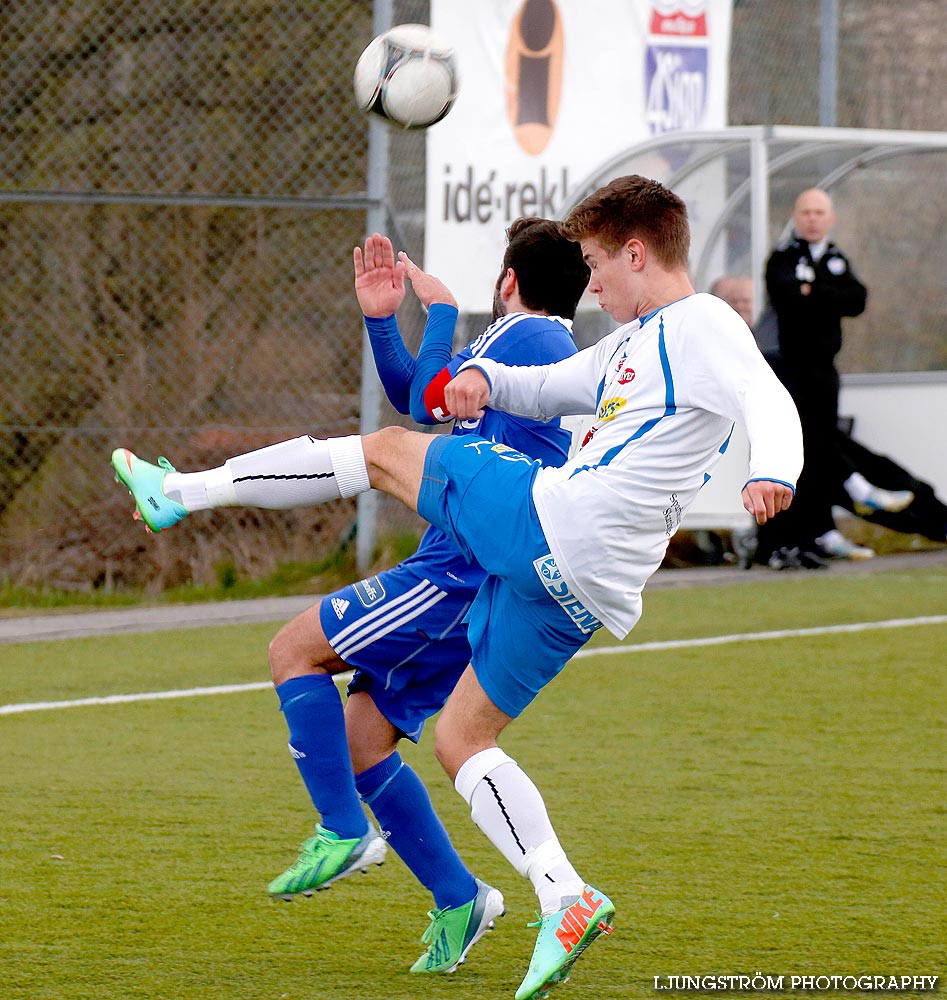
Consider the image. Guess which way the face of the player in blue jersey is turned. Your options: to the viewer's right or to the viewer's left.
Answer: to the viewer's left

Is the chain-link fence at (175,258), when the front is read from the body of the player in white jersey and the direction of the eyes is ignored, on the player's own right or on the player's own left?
on the player's own right

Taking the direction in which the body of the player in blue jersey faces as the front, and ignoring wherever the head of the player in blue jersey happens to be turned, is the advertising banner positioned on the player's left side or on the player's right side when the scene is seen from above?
on the player's right side

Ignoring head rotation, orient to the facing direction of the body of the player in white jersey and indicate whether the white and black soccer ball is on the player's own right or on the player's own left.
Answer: on the player's own right

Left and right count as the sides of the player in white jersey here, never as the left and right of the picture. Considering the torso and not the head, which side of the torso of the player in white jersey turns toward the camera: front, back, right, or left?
left
